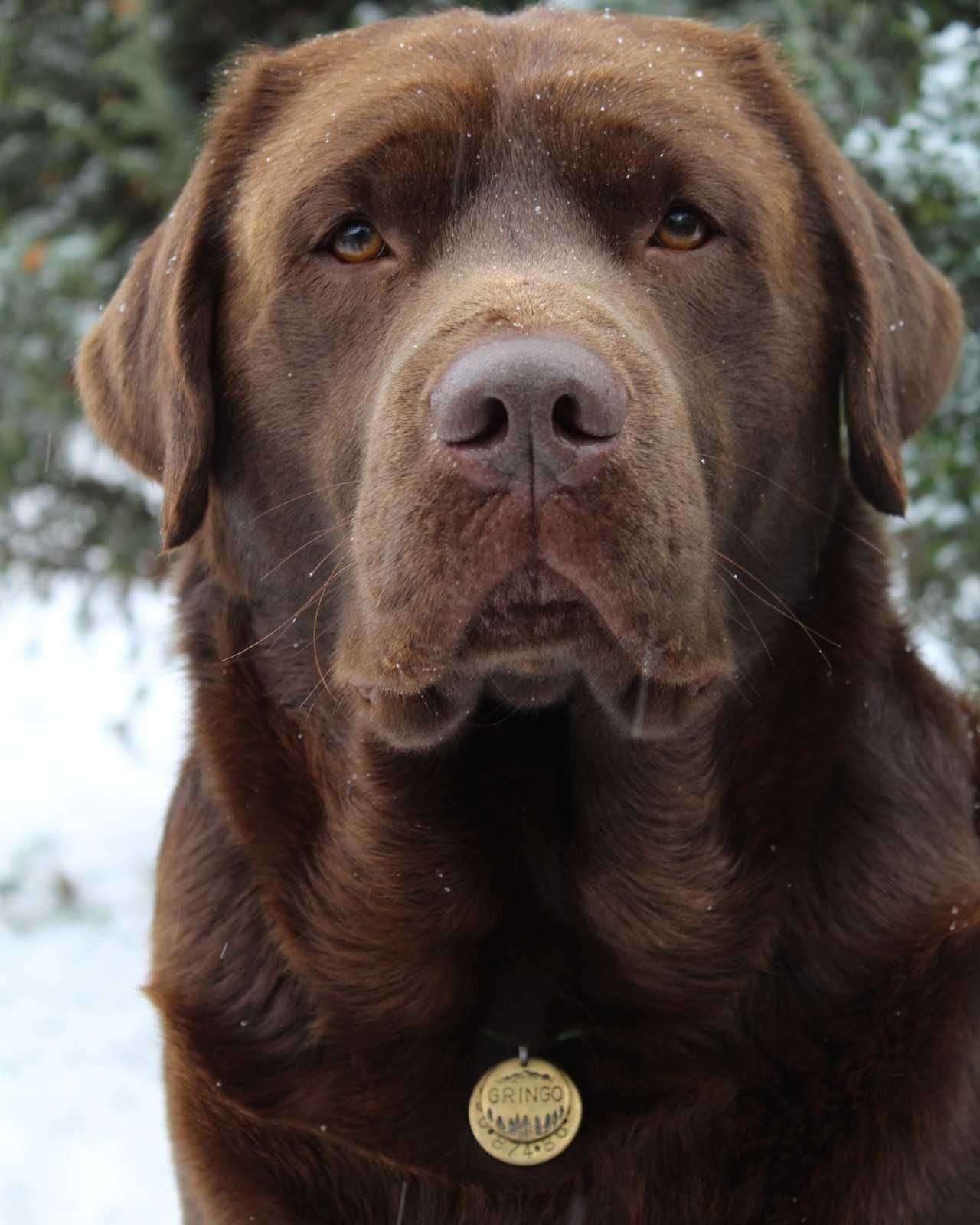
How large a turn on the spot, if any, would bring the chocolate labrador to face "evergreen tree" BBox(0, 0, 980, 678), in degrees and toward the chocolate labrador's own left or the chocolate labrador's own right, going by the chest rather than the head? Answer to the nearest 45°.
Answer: approximately 135° to the chocolate labrador's own right

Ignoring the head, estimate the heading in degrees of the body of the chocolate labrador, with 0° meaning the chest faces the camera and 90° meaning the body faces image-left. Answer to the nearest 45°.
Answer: approximately 0°
